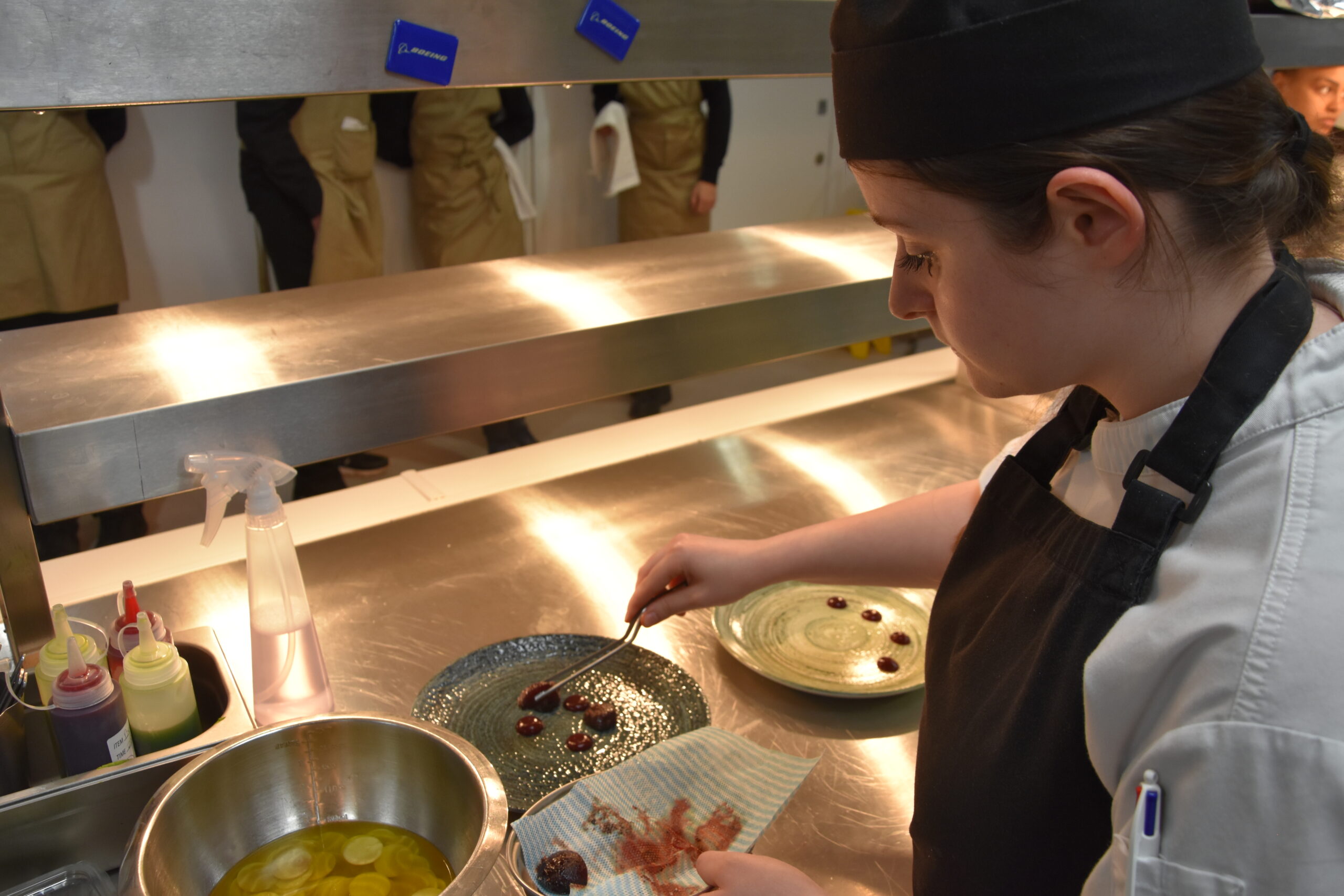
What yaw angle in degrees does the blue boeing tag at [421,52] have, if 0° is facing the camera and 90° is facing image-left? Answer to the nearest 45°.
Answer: approximately 0°

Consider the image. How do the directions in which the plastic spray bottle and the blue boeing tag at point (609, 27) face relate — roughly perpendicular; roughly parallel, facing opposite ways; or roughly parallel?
roughly perpendicular

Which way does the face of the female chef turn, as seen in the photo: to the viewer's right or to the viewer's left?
to the viewer's left

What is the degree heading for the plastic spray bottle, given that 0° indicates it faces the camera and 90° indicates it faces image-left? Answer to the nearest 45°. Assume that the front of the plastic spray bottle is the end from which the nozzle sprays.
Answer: approximately 90°

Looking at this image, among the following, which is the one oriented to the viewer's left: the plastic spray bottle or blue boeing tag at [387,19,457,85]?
the plastic spray bottle
